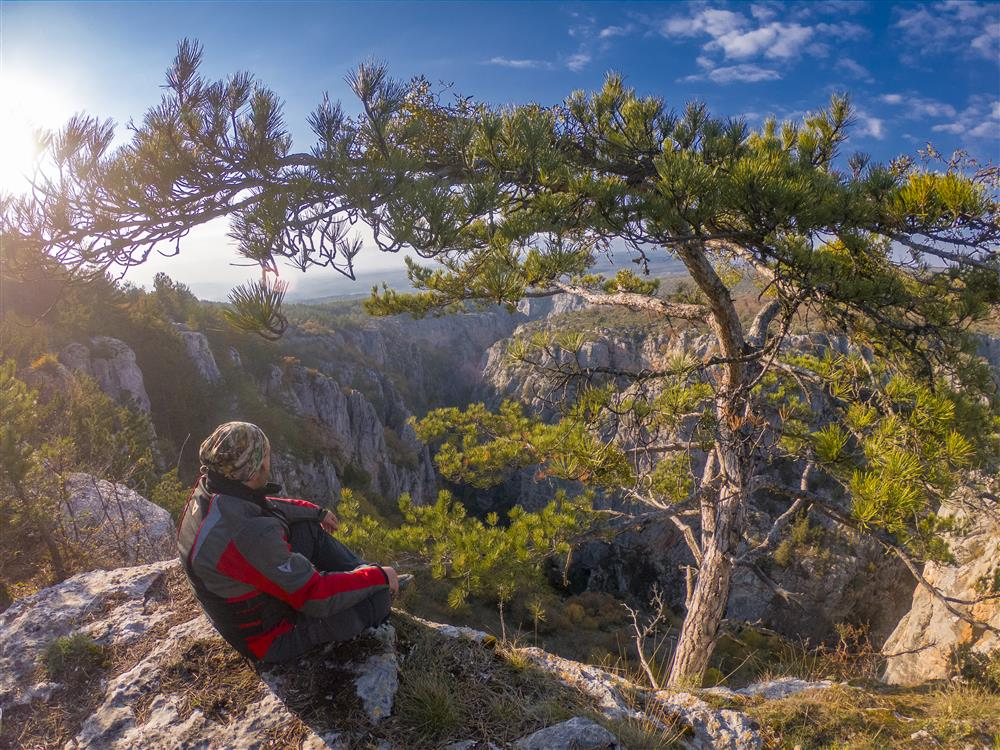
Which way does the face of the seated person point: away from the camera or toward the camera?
away from the camera

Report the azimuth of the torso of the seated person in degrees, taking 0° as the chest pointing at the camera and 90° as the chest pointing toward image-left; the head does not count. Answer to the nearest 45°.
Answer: approximately 225°

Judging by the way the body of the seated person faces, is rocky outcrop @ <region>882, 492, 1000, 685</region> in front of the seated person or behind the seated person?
in front

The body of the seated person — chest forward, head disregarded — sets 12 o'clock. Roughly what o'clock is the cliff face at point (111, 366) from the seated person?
The cliff face is roughly at 10 o'clock from the seated person.
